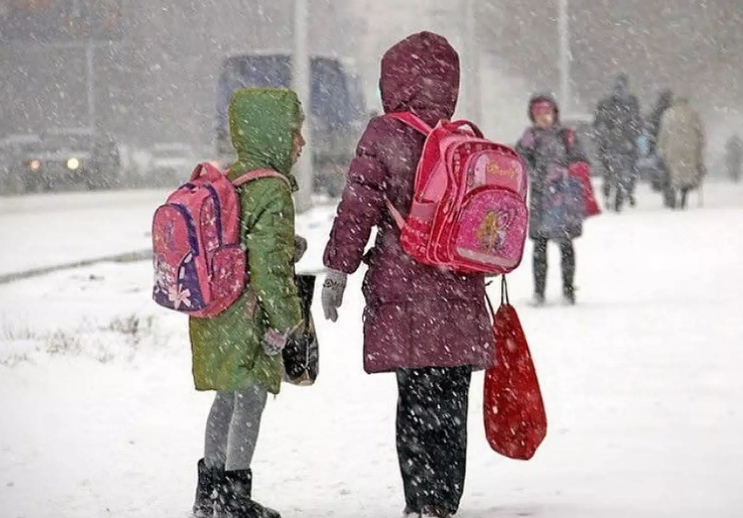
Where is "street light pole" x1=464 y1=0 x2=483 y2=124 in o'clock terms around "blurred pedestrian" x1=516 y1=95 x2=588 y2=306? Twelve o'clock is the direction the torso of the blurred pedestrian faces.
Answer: The street light pole is roughly at 6 o'clock from the blurred pedestrian.

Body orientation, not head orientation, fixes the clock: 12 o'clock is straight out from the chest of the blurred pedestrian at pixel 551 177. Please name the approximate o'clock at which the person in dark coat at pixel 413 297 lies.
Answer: The person in dark coat is roughly at 12 o'clock from the blurred pedestrian.

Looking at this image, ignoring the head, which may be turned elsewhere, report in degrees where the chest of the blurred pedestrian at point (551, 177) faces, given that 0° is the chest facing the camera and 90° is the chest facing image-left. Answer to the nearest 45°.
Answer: approximately 0°

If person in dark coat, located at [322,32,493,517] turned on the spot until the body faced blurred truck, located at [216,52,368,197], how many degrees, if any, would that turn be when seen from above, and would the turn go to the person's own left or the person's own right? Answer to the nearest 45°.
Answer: approximately 45° to the person's own right

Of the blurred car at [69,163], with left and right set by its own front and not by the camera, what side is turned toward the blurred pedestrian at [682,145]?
left

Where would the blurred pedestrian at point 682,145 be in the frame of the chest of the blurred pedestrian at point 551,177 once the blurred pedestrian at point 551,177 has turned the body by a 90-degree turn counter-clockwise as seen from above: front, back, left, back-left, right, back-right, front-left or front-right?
left

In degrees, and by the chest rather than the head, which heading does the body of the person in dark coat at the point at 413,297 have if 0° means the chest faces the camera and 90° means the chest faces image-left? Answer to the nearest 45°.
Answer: approximately 135°

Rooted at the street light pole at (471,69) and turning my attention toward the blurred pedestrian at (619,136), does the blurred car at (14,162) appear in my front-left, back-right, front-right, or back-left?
back-right

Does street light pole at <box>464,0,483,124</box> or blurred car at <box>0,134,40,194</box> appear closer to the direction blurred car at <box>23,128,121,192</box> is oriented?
the blurred car

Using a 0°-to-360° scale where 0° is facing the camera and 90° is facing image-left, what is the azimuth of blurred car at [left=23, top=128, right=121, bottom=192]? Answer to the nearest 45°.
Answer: approximately 45°

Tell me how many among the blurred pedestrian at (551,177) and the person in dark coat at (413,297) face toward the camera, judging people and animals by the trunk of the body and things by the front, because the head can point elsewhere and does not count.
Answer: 1
